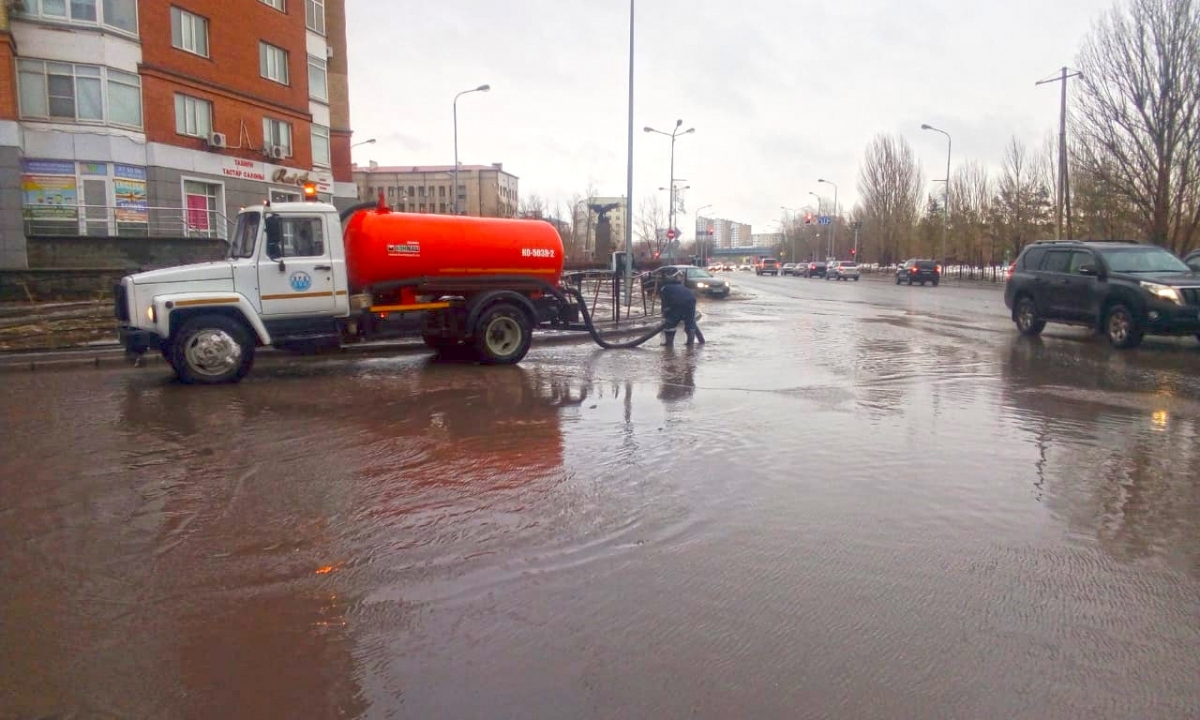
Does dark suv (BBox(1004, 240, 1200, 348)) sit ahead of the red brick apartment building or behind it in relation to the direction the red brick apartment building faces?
ahead

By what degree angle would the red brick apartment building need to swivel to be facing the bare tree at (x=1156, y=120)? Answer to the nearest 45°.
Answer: approximately 45° to its left

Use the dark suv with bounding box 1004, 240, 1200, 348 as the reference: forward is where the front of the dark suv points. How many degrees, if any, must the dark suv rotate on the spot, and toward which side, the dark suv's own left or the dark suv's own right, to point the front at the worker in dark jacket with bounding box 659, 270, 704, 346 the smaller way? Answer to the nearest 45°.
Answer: approximately 90° to the dark suv's own right

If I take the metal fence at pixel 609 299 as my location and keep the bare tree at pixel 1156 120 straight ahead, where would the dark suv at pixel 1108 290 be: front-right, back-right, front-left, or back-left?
front-right

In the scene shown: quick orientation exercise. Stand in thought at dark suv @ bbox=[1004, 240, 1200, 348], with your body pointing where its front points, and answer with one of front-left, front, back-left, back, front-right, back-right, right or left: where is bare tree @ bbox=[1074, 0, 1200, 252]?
back-left

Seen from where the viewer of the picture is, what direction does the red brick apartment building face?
facing the viewer and to the right of the viewer

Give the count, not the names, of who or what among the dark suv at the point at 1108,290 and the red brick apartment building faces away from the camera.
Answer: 0

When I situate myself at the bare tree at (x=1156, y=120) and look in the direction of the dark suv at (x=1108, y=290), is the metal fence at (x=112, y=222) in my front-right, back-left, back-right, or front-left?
front-right

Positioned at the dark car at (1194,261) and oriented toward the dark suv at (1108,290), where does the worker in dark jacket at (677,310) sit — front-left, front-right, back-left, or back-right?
front-right

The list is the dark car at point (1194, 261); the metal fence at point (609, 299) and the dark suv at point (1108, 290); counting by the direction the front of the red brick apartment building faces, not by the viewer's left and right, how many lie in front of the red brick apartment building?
3

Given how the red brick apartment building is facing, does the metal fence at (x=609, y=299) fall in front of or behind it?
in front

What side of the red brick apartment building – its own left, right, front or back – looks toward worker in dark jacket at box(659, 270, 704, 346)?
front

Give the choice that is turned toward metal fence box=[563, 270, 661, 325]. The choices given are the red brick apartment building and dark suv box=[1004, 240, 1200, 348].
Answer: the red brick apartment building
